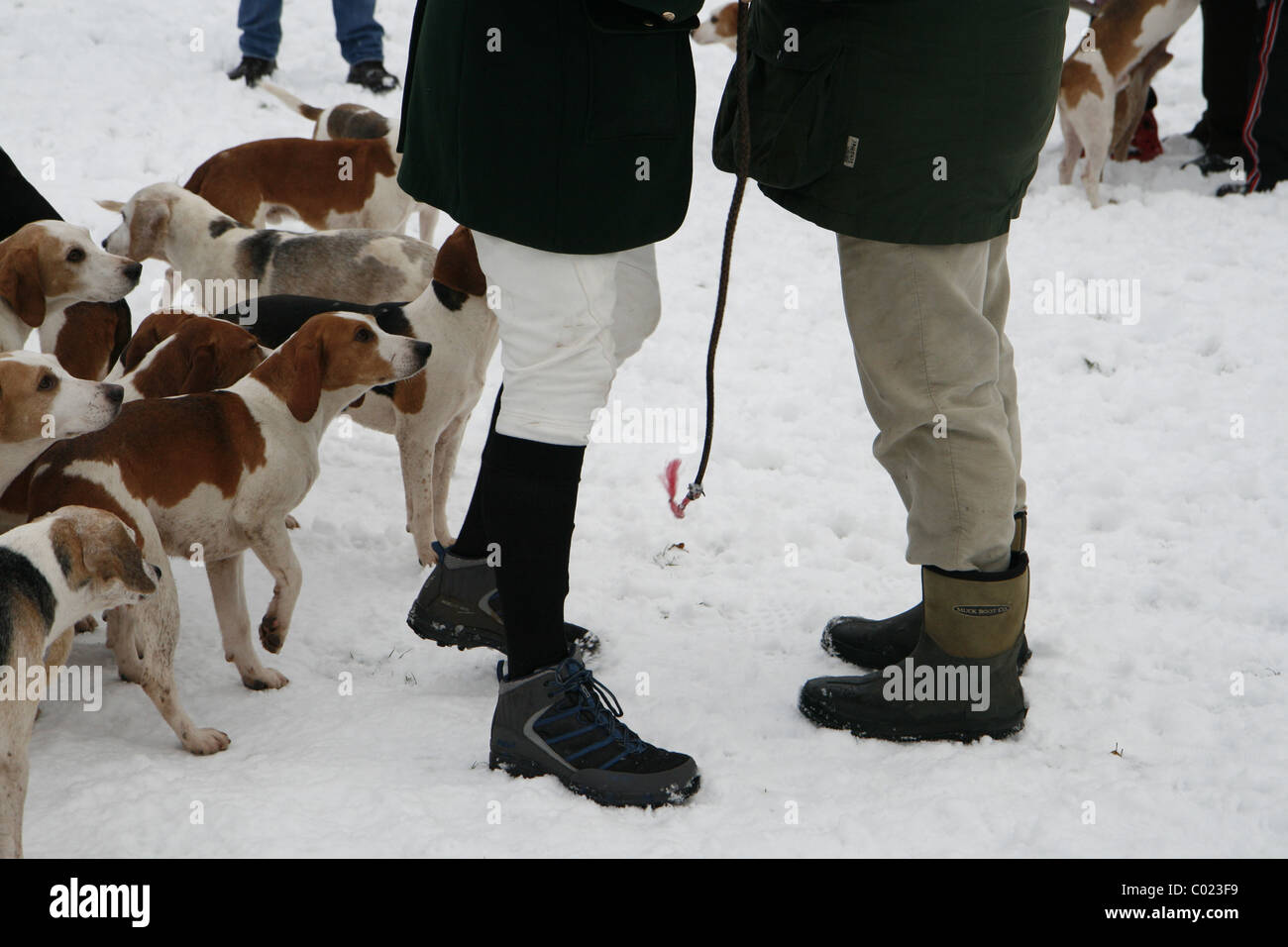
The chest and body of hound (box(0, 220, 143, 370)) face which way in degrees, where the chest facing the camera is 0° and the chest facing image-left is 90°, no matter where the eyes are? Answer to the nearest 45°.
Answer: approximately 270°

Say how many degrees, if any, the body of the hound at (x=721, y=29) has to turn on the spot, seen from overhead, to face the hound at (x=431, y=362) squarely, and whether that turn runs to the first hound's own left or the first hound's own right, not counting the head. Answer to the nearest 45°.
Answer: approximately 90° to the first hound's own left

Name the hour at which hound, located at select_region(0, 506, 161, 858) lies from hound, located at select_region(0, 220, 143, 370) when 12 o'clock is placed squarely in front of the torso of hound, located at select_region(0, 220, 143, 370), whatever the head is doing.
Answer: hound, located at select_region(0, 506, 161, 858) is roughly at 3 o'clock from hound, located at select_region(0, 220, 143, 370).

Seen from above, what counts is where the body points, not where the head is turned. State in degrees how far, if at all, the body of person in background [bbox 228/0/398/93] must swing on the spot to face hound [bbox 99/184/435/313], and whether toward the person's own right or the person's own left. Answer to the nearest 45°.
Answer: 0° — they already face it

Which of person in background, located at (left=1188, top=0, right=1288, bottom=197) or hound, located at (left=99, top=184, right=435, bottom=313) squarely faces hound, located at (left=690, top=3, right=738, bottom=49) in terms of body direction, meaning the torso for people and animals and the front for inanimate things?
the person in background

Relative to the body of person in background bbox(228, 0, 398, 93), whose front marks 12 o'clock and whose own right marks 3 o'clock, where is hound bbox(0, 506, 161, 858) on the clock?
The hound is roughly at 12 o'clock from the person in background.

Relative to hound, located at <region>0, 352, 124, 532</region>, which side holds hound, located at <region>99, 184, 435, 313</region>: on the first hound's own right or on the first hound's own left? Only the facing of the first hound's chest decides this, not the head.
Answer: on the first hound's own left

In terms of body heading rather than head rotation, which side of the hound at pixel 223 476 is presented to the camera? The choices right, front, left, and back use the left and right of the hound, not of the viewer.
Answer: right

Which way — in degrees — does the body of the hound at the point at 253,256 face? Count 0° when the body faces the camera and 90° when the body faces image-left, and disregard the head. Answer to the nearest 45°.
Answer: approximately 90°

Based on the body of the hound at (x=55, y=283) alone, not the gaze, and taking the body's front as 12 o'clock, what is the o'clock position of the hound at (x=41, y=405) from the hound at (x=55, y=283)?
the hound at (x=41, y=405) is roughly at 3 o'clock from the hound at (x=55, y=283).

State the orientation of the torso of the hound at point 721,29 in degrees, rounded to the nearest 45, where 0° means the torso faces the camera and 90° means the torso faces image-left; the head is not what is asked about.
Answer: approximately 90°
